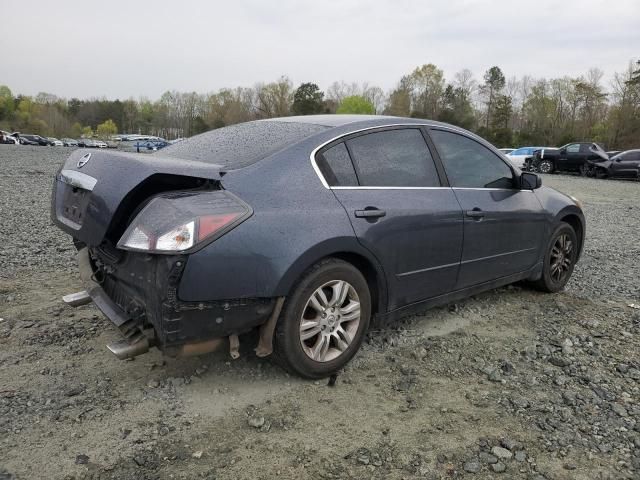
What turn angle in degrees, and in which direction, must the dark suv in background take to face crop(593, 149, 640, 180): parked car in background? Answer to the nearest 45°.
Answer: approximately 135° to its left

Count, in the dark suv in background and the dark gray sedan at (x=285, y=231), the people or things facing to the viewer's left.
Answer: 1

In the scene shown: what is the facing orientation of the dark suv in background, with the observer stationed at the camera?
facing to the left of the viewer

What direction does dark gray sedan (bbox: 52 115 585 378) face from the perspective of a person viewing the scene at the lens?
facing away from the viewer and to the right of the viewer

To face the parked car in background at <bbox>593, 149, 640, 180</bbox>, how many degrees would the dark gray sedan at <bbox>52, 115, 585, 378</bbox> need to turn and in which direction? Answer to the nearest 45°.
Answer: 0° — it already faces it

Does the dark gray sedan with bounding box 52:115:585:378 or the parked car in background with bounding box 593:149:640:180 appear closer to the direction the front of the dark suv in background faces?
the dark gray sedan

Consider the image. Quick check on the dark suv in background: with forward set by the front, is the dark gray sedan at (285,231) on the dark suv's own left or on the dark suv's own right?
on the dark suv's own left
